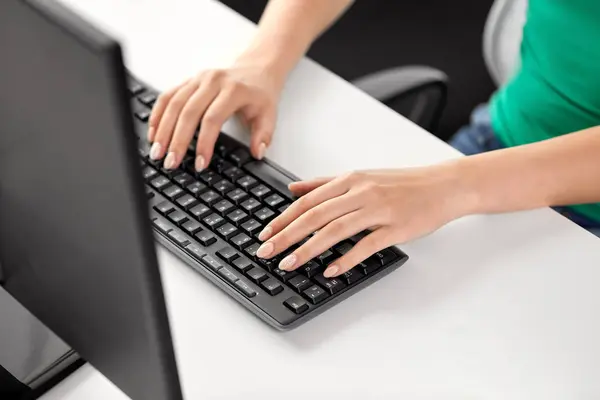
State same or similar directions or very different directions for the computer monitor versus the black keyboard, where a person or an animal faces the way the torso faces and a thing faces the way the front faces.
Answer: same or similar directions

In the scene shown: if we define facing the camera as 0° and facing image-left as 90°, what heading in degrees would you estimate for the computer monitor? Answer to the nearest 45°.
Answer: approximately 225°

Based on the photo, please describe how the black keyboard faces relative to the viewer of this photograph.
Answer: facing away from the viewer and to the right of the viewer

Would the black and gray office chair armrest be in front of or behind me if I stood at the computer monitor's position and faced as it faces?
in front

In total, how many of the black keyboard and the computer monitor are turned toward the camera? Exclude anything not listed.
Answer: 0
